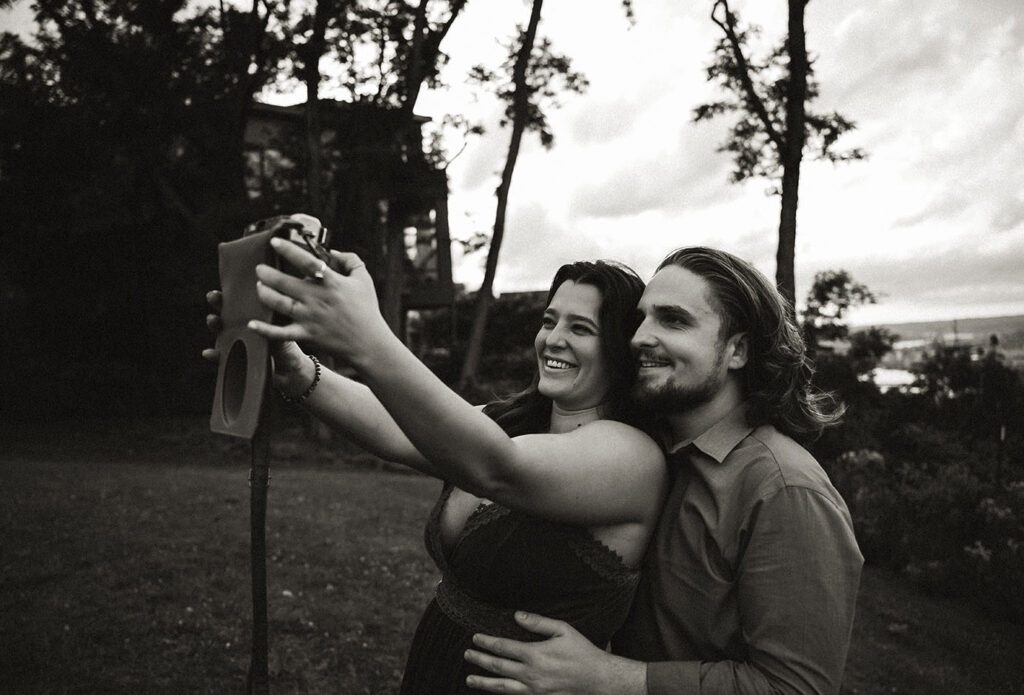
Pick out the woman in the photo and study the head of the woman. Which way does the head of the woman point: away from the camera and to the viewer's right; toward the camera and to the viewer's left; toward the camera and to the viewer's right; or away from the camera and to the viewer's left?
toward the camera and to the viewer's left

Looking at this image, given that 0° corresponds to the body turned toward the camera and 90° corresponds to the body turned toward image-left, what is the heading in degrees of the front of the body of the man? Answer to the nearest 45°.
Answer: approximately 90°

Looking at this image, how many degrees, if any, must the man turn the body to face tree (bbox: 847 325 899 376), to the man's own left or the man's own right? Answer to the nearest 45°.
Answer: approximately 90° to the man's own right

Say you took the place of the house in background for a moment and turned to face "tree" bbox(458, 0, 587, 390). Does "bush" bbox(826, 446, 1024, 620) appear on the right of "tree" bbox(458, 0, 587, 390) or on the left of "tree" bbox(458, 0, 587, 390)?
right

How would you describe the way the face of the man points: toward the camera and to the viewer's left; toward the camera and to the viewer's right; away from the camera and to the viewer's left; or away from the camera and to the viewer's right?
toward the camera and to the viewer's left

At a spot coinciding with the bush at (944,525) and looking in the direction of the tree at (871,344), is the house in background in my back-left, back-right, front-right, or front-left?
front-left

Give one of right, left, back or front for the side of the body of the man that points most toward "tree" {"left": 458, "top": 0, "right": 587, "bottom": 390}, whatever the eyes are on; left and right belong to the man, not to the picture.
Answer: right

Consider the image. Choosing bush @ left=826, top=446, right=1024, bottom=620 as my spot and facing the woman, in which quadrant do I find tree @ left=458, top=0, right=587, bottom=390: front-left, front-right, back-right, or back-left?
back-right

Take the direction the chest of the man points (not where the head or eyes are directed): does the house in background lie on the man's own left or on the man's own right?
on the man's own right
